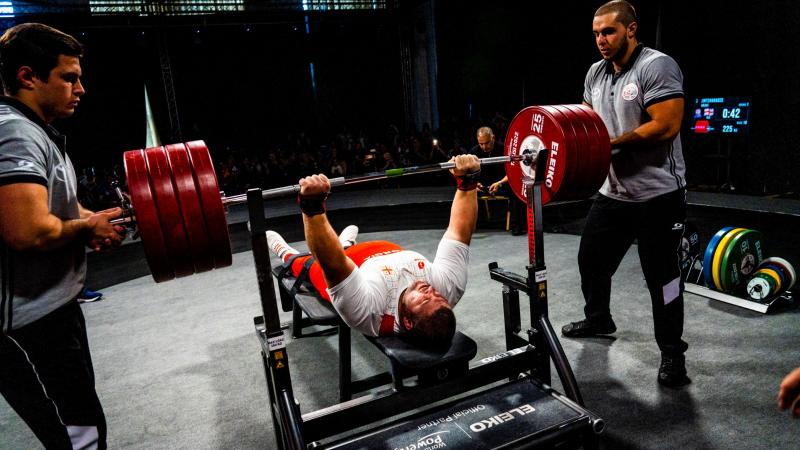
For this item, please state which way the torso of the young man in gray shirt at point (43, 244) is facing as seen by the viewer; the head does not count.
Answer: to the viewer's right

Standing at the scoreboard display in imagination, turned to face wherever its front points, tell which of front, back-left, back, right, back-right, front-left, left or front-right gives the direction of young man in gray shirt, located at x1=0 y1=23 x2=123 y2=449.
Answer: front

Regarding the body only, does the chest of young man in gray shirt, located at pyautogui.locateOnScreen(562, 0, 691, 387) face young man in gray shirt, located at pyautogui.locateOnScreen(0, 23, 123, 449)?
yes

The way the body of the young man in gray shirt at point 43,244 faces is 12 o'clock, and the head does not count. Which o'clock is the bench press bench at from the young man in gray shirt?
The bench press bench is roughly at 12 o'clock from the young man in gray shirt.

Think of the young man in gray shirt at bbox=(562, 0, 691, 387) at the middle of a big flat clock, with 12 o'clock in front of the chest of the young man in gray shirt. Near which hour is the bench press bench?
The bench press bench is roughly at 12 o'clock from the young man in gray shirt.

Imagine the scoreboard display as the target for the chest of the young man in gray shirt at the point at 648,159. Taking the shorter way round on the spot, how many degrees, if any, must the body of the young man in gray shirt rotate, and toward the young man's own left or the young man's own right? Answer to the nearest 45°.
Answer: approximately 135° to the young man's own right

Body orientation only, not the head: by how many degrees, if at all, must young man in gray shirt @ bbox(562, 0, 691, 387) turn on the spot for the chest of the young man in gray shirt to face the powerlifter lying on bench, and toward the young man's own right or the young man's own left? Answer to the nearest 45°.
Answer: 0° — they already face them

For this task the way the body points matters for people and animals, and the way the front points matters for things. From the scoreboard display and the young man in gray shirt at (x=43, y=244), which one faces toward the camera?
the scoreboard display

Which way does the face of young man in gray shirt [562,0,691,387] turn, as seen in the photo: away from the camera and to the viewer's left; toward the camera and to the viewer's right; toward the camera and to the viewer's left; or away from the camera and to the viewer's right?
toward the camera and to the viewer's left

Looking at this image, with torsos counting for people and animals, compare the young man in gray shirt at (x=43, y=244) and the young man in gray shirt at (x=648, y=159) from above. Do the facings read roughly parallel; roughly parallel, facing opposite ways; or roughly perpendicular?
roughly parallel, facing opposite ways

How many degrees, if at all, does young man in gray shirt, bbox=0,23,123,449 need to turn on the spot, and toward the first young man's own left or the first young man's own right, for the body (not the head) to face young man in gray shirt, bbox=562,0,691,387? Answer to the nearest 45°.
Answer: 0° — they already face them

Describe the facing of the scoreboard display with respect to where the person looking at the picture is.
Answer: facing the viewer

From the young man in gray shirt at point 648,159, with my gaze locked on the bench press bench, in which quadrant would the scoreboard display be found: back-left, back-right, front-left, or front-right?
back-right

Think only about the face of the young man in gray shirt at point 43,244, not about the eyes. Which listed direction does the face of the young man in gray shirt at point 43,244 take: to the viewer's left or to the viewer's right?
to the viewer's right
